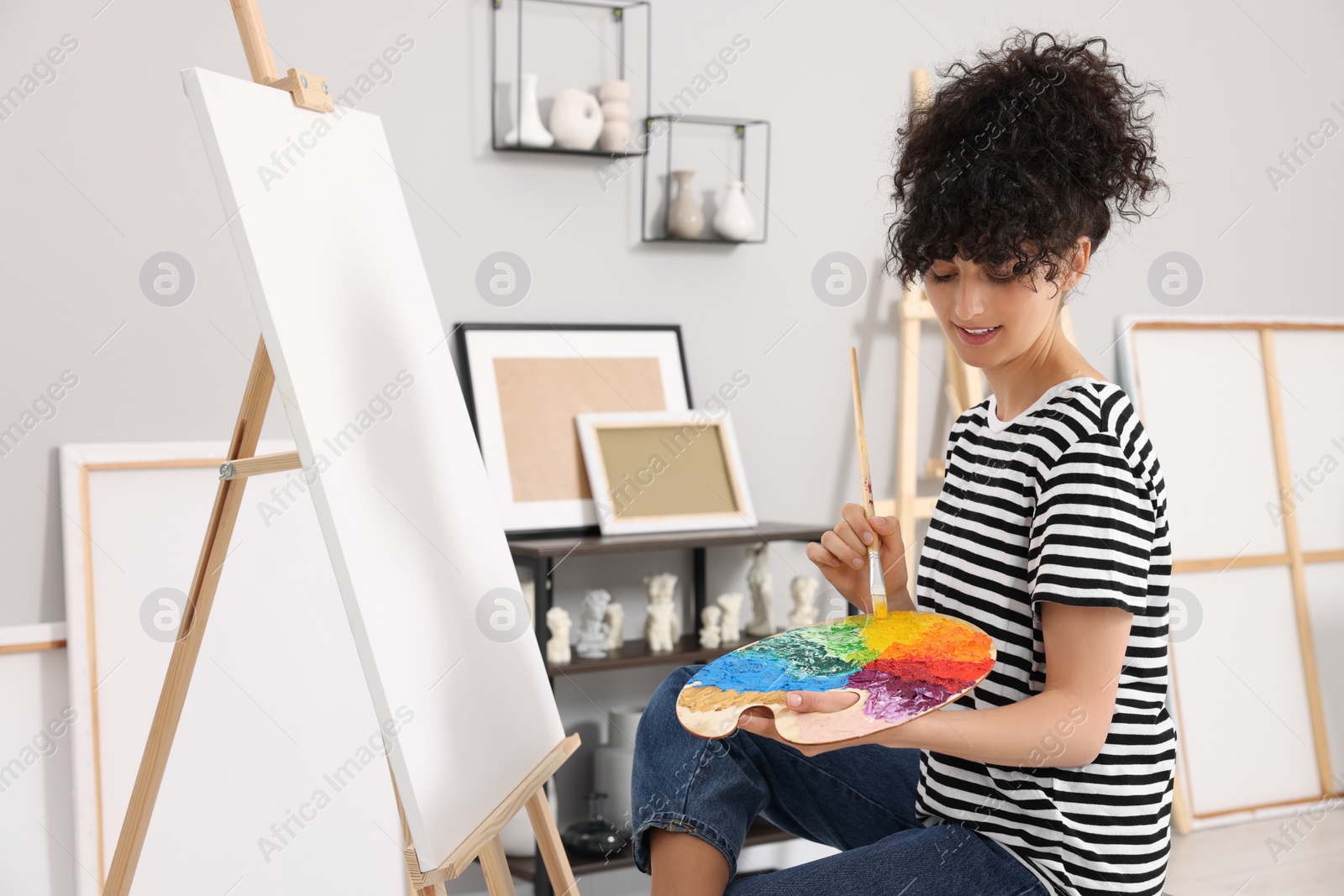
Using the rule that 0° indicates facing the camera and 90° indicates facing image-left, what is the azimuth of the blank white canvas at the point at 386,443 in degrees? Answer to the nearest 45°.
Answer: approximately 315°

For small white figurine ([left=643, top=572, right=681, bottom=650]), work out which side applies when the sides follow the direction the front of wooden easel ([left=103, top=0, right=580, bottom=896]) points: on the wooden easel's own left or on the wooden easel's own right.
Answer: on the wooden easel's own left

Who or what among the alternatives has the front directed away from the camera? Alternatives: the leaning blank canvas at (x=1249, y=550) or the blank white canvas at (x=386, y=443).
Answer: the leaning blank canvas

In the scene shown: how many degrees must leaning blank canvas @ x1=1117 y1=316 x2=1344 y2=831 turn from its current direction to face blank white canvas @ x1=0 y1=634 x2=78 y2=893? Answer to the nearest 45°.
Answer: approximately 135° to its left

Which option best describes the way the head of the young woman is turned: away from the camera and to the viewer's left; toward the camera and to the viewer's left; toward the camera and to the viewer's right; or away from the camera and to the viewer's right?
toward the camera and to the viewer's left

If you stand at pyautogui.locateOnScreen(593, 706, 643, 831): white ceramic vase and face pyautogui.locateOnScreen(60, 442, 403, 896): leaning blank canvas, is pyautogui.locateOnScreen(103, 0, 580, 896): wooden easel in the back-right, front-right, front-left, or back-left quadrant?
front-left

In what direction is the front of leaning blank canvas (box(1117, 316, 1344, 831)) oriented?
away from the camera

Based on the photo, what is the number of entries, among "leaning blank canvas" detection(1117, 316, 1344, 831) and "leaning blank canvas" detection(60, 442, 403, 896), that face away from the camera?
2

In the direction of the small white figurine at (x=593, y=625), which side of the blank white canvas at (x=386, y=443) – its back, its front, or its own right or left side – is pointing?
left

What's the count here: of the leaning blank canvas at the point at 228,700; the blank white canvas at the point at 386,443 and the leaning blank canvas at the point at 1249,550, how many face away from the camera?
2

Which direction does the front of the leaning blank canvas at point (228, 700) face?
away from the camera
